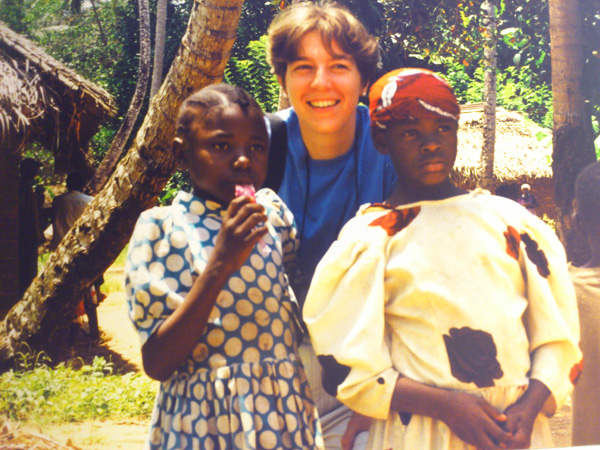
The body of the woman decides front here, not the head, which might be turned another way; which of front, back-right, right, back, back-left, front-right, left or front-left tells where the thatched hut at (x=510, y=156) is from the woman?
back-left

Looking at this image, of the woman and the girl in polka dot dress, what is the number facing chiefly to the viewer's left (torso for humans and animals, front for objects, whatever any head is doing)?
0

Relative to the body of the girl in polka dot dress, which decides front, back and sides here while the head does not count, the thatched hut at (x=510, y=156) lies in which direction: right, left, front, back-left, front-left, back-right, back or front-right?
left

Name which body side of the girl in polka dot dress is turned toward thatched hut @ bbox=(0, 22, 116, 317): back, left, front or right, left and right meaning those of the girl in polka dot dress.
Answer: back

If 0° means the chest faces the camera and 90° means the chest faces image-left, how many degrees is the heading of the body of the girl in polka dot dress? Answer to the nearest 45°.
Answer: approximately 315°

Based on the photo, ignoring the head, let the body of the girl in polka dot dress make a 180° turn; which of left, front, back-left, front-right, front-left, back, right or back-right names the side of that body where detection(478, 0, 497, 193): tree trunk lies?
right

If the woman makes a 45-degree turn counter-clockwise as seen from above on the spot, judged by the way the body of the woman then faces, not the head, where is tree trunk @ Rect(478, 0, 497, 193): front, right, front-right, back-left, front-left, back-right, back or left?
left

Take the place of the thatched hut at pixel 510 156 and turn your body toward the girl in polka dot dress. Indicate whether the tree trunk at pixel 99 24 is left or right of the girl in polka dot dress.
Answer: right
